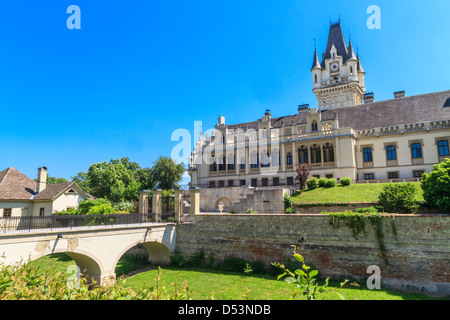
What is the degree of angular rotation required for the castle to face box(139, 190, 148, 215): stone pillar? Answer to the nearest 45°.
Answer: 0° — it already faces it

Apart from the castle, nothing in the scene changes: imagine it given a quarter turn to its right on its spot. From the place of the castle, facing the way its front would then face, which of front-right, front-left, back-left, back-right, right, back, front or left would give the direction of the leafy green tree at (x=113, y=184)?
front-left

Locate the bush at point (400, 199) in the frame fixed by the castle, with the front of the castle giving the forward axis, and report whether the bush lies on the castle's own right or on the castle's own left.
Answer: on the castle's own left

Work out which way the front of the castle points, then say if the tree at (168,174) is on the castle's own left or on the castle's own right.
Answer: on the castle's own right

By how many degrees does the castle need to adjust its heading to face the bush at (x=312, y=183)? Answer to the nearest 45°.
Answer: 0° — it already faces it

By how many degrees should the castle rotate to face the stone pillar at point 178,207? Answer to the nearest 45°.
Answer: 0° — it already faces it

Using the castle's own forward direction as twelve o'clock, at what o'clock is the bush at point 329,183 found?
The bush is roughly at 11 o'clock from the castle.

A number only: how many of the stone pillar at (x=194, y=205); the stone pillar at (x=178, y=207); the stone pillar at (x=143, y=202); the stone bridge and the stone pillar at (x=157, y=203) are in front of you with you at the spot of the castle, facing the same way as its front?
5

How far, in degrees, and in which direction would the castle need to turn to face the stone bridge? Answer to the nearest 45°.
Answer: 0° — it already faces it

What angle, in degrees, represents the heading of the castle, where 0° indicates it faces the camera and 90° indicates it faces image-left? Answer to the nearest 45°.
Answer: approximately 45°

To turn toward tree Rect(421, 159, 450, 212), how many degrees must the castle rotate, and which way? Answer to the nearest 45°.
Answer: approximately 45° to its left

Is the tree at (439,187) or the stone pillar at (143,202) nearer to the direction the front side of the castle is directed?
the stone pillar

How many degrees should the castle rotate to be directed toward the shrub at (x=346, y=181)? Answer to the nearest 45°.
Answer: approximately 45° to its left
